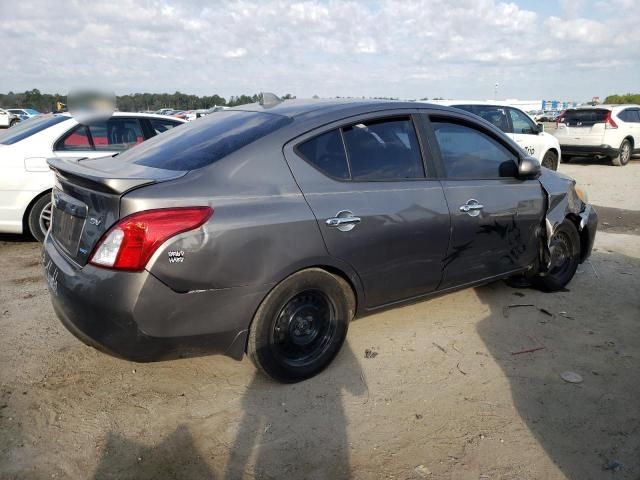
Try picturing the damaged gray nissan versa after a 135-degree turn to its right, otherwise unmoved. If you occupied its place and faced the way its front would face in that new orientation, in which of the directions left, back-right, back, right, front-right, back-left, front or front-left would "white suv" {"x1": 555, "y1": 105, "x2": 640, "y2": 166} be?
back-left

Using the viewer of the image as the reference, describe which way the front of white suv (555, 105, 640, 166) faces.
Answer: facing away from the viewer and to the right of the viewer

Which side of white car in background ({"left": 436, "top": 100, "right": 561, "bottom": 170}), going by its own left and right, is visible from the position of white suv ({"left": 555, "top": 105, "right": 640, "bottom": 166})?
front

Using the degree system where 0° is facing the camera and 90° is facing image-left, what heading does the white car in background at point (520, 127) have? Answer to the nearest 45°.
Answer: approximately 225°

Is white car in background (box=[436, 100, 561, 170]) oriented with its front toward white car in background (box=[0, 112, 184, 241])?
no

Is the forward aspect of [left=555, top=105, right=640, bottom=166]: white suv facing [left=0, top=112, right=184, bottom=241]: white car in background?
no

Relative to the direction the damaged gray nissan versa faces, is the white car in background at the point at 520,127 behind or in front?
in front

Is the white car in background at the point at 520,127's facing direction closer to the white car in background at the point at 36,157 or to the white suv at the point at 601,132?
the white suv

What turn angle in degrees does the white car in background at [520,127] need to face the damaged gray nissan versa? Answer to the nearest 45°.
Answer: approximately 135° to its right

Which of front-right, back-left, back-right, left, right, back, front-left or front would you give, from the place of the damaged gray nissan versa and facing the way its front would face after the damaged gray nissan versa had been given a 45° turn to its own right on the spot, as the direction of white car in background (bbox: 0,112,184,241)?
back-left

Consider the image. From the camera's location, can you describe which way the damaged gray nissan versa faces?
facing away from the viewer and to the right of the viewer
